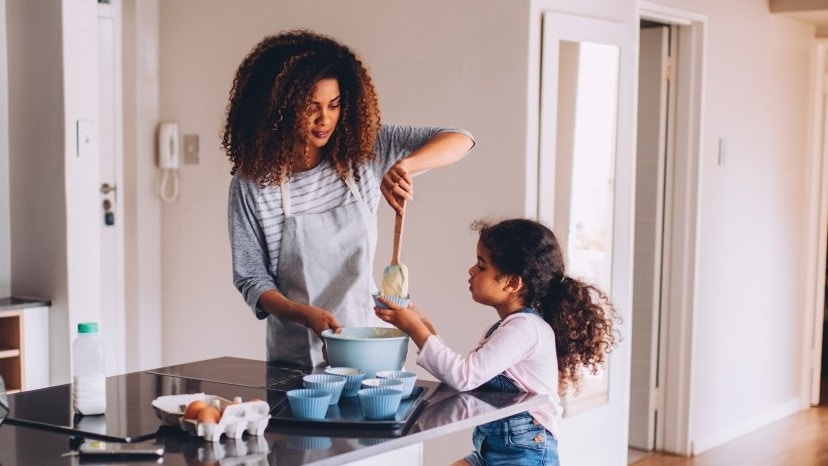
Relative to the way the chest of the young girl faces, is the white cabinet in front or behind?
in front

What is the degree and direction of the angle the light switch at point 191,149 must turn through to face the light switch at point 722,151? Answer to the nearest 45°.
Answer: approximately 90° to its left

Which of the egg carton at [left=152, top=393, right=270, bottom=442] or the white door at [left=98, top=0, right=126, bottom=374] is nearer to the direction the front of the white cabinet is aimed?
the egg carton

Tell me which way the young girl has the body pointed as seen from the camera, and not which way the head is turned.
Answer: to the viewer's left

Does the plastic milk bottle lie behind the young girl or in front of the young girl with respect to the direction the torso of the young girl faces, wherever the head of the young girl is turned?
in front

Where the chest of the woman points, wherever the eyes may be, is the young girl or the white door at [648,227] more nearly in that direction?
the young girl

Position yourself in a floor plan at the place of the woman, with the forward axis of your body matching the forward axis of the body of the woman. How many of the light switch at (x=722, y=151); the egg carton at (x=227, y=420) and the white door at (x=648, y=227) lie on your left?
2

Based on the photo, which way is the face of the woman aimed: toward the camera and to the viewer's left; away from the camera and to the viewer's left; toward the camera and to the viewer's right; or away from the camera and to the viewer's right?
toward the camera and to the viewer's right

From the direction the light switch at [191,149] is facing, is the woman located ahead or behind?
ahead

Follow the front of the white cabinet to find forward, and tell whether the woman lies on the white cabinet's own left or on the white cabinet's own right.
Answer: on the white cabinet's own left

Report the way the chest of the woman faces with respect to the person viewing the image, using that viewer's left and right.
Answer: facing the viewer and to the right of the viewer

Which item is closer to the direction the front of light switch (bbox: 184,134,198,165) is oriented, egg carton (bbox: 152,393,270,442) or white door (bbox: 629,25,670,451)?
the egg carton

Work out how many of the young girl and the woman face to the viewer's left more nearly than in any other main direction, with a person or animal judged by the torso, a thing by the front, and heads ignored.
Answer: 1

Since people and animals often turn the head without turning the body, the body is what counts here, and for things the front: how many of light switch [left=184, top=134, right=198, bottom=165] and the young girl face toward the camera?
1

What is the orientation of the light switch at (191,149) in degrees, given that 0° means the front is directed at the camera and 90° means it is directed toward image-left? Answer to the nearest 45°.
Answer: approximately 0°

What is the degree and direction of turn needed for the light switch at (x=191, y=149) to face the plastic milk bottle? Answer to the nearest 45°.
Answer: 0° — it already faces it

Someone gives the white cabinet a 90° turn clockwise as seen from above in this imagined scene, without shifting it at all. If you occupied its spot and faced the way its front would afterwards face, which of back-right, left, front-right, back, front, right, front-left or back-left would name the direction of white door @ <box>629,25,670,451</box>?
back-right

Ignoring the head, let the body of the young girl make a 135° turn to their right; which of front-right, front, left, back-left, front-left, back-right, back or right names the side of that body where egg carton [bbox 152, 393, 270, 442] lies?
back

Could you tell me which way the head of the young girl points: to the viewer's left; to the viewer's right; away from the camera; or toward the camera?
to the viewer's left
